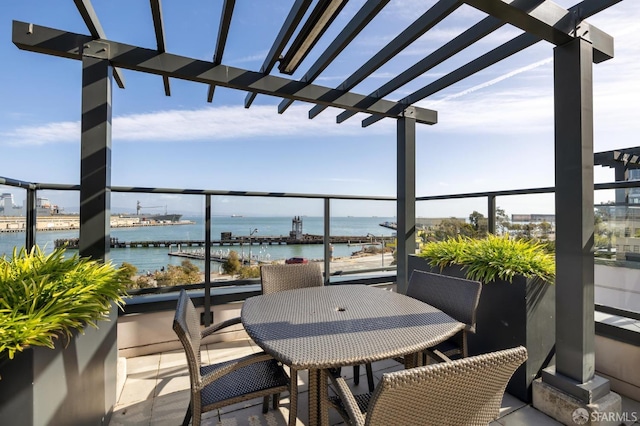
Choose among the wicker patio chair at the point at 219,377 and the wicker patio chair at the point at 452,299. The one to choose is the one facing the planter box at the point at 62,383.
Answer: the wicker patio chair at the point at 452,299

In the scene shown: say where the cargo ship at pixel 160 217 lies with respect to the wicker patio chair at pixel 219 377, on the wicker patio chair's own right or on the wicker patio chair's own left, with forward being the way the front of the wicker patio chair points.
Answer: on the wicker patio chair's own left

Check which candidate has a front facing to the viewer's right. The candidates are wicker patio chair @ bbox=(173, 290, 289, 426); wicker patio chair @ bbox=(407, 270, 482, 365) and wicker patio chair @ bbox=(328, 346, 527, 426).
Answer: wicker patio chair @ bbox=(173, 290, 289, 426)

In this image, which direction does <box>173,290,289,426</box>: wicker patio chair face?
to the viewer's right

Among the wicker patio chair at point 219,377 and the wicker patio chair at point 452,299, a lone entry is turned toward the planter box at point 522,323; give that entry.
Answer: the wicker patio chair at point 219,377

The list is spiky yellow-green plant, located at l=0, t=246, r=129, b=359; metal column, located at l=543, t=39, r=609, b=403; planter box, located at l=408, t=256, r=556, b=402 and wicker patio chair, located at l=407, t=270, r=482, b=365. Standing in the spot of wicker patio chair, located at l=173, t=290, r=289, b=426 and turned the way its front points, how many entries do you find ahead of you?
3

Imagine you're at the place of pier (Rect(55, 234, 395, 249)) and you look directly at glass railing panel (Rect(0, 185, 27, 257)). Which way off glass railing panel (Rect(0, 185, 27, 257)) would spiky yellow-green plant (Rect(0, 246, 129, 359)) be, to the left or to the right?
left

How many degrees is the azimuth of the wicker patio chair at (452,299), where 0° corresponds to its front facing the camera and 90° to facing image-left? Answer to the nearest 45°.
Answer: approximately 45°
